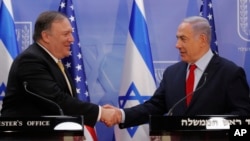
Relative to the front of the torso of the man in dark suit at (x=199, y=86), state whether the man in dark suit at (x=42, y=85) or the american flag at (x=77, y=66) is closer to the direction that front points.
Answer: the man in dark suit

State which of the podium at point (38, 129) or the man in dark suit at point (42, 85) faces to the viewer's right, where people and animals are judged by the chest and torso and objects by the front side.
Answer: the man in dark suit

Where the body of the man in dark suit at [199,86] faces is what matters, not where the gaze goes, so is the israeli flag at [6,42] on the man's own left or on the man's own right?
on the man's own right

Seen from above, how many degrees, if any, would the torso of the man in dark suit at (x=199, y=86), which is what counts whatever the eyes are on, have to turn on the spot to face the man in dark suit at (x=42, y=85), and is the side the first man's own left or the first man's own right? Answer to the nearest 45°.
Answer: approximately 45° to the first man's own right

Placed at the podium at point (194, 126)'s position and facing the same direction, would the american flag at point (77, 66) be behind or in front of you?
behind

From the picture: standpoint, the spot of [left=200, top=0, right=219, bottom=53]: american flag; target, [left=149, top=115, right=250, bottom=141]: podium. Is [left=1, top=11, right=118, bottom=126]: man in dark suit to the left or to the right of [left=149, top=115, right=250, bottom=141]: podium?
right
